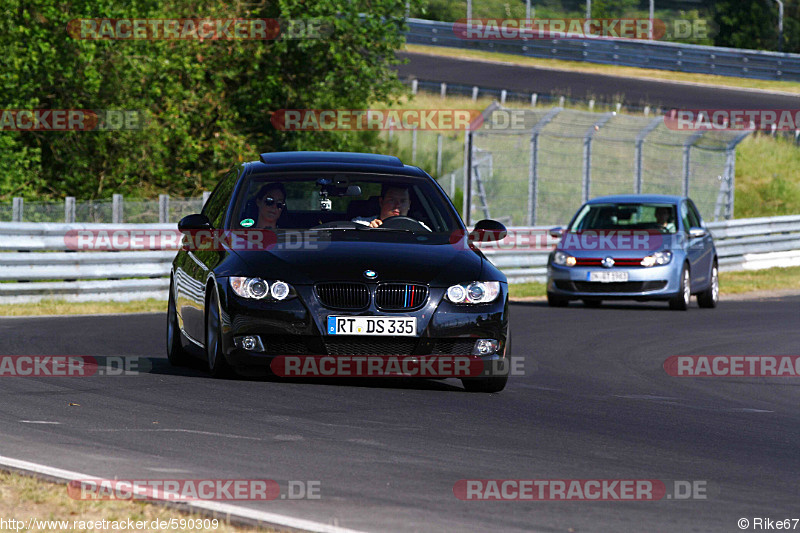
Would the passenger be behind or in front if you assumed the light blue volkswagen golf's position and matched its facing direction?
in front

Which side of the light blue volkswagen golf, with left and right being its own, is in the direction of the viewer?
front

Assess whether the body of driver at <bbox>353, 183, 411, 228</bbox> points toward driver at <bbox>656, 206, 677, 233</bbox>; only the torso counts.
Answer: no

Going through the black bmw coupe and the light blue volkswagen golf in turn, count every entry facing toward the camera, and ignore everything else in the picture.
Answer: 2

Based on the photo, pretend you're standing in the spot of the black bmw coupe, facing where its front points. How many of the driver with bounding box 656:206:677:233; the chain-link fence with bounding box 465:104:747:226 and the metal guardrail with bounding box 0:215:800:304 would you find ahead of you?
0

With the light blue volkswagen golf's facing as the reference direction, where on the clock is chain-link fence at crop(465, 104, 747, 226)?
The chain-link fence is roughly at 6 o'clock from the light blue volkswagen golf.

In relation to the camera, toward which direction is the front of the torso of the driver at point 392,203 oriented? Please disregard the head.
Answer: toward the camera

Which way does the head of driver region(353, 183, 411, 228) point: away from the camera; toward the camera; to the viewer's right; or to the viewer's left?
toward the camera

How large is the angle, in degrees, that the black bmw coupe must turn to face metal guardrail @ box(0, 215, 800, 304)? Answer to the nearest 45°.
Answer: approximately 180°

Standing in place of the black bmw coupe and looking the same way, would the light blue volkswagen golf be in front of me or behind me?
behind

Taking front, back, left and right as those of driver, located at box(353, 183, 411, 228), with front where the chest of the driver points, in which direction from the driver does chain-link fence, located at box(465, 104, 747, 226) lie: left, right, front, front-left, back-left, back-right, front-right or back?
back

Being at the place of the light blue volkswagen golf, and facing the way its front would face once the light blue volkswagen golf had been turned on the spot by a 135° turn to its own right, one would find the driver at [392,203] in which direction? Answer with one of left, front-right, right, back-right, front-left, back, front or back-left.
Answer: back-left

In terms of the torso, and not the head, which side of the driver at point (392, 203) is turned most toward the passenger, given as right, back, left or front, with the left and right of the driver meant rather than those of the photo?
right

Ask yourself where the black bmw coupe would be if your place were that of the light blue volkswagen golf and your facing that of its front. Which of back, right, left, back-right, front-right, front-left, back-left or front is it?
front
